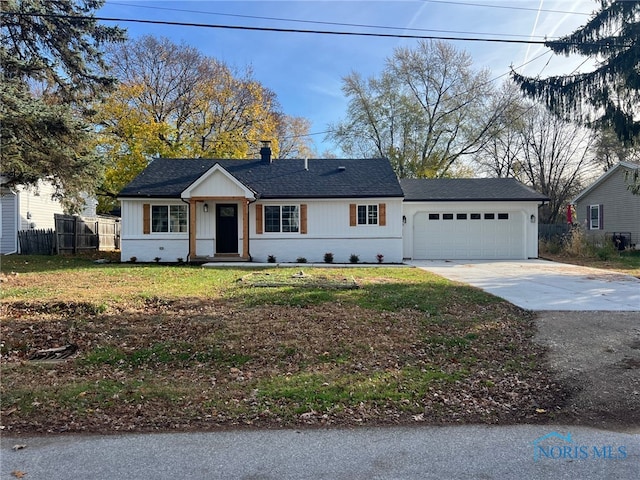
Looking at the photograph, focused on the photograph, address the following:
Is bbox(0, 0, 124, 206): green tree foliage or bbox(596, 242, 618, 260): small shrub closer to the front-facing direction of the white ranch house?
the green tree foliage

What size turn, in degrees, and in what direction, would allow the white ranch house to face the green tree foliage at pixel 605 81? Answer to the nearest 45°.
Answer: approximately 45° to its left

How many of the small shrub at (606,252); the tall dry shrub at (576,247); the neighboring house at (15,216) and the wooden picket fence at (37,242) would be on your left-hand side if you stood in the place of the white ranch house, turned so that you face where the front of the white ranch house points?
2

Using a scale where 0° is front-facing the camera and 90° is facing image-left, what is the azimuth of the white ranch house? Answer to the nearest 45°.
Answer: approximately 0°

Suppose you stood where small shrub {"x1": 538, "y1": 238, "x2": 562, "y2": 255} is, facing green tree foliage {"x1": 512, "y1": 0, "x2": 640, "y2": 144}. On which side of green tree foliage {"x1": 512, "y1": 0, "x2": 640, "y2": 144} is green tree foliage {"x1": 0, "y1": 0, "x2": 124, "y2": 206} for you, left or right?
right

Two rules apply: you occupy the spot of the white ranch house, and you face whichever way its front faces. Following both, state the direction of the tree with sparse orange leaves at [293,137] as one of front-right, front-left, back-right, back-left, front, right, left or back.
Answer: back

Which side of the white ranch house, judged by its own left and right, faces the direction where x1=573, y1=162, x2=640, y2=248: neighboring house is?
left

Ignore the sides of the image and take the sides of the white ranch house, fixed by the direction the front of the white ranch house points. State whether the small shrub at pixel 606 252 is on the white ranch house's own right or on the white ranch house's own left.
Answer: on the white ranch house's own left

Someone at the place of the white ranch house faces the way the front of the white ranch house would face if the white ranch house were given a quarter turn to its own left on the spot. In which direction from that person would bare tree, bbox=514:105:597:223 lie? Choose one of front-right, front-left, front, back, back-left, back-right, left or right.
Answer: front-left

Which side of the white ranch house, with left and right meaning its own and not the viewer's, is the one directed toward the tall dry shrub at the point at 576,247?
left

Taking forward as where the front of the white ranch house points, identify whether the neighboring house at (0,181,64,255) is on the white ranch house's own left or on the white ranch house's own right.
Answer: on the white ranch house's own right

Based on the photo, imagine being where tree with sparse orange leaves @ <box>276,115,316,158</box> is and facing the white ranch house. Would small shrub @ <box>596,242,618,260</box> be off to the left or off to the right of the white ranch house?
left
